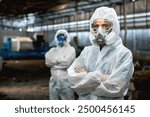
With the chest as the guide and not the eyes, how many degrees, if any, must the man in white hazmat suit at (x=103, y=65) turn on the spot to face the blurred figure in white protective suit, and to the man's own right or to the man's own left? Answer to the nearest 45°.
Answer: approximately 135° to the man's own right

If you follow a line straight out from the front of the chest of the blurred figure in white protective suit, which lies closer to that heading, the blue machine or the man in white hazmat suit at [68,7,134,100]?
the man in white hazmat suit

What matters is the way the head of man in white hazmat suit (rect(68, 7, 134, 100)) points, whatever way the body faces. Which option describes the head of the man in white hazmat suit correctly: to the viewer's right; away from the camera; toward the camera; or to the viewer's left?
toward the camera

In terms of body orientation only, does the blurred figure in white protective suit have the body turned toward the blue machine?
no

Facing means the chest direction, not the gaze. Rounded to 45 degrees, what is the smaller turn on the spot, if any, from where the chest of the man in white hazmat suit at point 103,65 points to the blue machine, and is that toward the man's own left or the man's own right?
approximately 135° to the man's own right

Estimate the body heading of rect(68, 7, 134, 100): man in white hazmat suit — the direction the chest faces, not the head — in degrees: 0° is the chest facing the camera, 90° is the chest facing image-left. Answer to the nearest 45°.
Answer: approximately 45°

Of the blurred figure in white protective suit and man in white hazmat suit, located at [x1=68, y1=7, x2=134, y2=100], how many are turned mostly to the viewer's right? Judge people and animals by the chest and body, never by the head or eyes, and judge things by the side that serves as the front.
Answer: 0

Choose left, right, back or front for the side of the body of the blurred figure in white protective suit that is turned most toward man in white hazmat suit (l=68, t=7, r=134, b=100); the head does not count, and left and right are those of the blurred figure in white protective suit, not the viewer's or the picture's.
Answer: front

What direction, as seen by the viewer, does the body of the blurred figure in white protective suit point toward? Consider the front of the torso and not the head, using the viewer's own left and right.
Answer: facing the viewer
